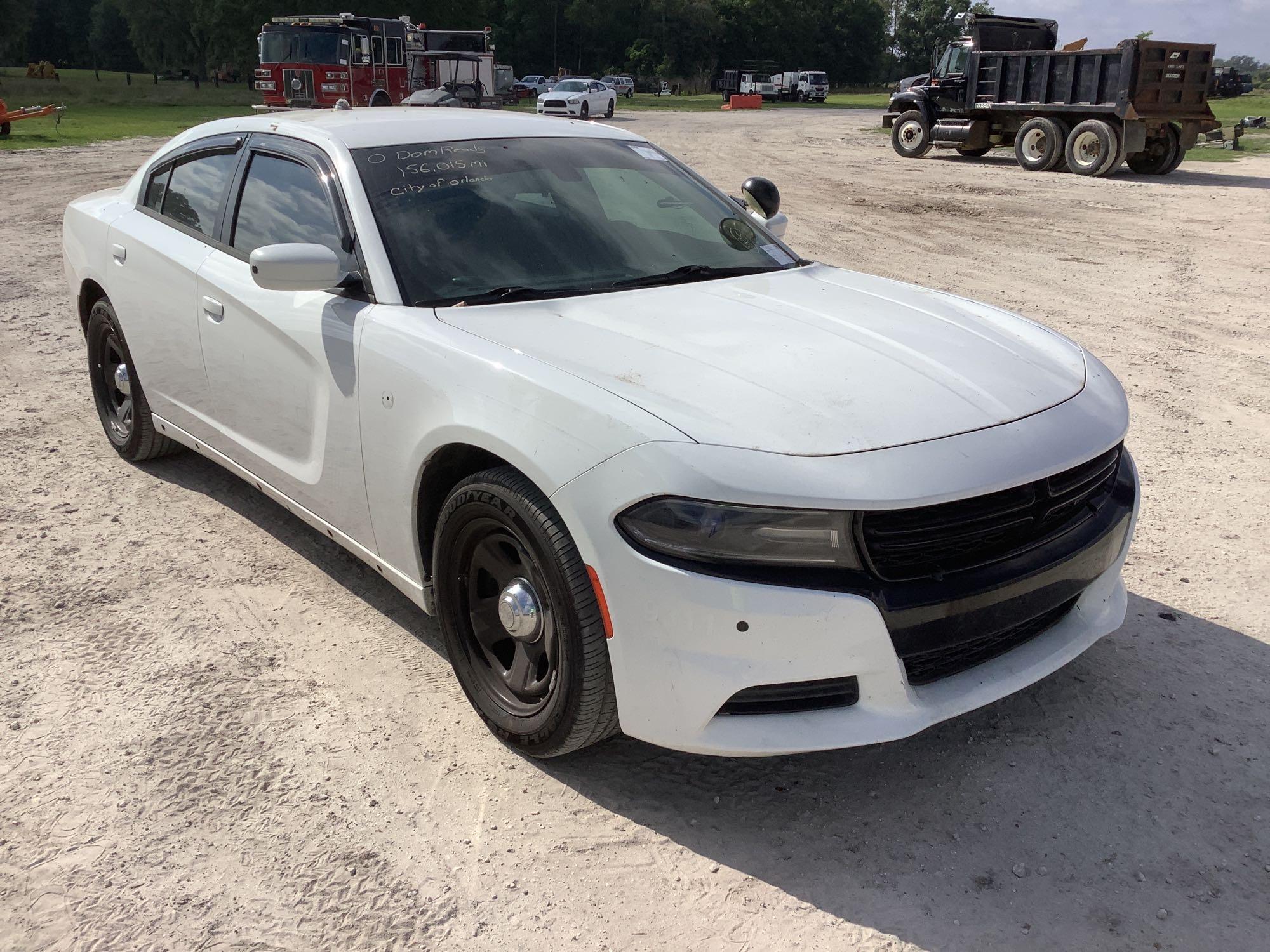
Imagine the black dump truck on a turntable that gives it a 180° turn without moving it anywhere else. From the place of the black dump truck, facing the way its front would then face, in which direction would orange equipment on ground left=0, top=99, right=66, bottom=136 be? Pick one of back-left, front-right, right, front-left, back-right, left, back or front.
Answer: back-right

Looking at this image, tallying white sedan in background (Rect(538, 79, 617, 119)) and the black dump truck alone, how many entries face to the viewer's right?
0

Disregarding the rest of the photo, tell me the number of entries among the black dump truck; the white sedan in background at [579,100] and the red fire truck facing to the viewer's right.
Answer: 0

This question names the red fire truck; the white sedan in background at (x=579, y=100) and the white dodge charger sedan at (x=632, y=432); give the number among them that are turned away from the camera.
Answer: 0

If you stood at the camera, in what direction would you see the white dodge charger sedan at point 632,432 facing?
facing the viewer and to the right of the viewer

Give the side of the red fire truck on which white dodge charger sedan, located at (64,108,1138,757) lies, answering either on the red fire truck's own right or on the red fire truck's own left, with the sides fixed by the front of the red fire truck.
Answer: on the red fire truck's own left

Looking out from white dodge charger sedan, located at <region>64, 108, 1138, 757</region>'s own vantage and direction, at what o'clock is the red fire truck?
The red fire truck is roughly at 7 o'clock from the white dodge charger sedan.

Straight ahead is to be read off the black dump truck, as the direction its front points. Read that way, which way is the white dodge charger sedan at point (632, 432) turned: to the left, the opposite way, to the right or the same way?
the opposite way

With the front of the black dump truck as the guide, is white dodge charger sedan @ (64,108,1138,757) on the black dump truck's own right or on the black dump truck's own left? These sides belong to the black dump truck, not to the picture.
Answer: on the black dump truck's own left

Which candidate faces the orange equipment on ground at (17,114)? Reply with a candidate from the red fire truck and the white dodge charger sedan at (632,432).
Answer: the red fire truck

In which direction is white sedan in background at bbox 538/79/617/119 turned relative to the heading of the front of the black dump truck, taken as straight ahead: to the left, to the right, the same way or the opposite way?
to the left

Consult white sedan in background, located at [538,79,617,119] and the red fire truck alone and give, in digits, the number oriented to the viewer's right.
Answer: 0

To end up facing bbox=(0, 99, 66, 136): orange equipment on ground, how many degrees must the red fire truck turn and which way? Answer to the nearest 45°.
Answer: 0° — it already faces it

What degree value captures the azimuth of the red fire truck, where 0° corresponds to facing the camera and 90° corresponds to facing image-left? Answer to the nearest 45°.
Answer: approximately 45°

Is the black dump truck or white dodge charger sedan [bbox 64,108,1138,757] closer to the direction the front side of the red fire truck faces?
the white dodge charger sedan

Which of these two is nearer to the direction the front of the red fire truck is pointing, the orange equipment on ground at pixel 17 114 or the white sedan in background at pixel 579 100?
the orange equipment on ground

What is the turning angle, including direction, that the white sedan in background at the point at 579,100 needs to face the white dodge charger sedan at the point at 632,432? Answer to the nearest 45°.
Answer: approximately 45° to its left

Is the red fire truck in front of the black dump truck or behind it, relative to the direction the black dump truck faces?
in front
